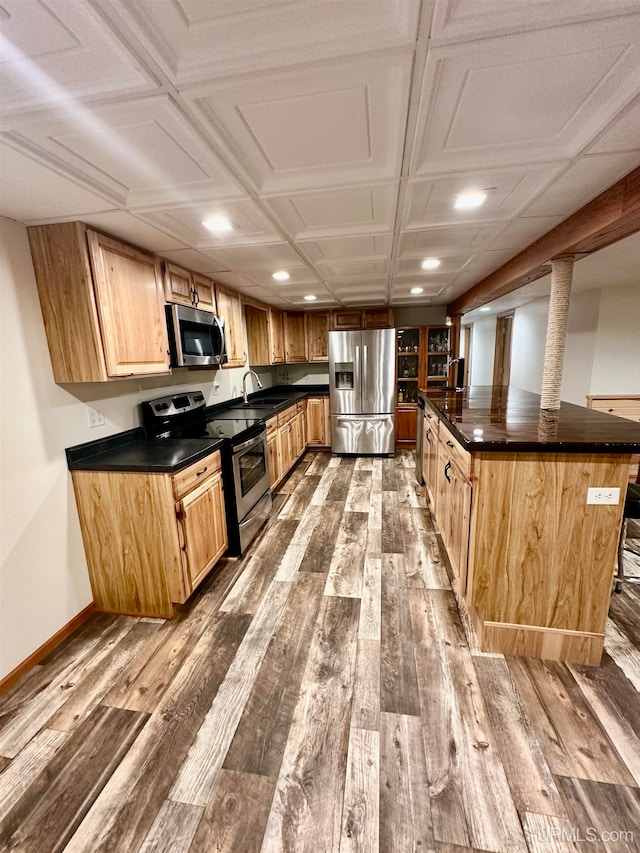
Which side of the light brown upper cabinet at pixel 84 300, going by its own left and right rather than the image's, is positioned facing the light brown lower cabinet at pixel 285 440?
left

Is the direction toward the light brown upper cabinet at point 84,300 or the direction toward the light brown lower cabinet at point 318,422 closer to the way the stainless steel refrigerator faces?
the light brown upper cabinet

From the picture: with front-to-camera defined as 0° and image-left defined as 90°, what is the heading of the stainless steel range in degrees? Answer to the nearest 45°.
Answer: approximately 315°

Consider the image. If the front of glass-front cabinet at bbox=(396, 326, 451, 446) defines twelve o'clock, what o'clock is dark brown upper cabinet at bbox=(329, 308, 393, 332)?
The dark brown upper cabinet is roughly at 3 o'clock from the glass-front cabinet.

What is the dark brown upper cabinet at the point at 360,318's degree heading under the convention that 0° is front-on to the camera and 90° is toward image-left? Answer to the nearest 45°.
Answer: approximately 0°

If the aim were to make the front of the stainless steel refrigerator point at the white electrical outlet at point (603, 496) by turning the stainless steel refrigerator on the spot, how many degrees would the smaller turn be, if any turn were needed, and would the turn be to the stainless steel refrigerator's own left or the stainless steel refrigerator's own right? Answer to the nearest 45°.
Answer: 0° — it already faces it

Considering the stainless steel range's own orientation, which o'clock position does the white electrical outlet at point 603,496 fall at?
The white electrical outlet is roughly at 12 o'clock from the stainless steel range.
